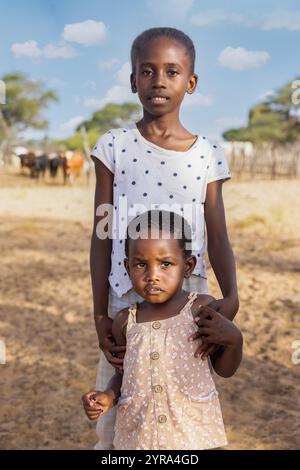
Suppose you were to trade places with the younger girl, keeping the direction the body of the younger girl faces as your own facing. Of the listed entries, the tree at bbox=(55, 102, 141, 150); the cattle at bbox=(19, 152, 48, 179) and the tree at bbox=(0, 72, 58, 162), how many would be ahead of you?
0

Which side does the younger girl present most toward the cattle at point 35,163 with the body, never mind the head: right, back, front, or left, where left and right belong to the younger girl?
back

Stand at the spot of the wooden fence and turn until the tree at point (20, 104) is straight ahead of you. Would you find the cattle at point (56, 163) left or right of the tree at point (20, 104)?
left

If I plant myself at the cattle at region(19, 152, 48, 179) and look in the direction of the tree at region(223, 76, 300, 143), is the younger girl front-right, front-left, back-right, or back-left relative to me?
back-right

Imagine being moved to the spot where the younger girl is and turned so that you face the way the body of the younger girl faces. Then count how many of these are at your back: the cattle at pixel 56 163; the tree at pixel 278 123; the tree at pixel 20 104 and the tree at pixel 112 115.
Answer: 4

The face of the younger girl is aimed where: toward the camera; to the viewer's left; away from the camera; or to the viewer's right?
toward the camera

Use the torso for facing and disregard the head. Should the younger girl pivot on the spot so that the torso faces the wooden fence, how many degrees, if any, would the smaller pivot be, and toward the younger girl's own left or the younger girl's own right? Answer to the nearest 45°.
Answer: approximately 180°

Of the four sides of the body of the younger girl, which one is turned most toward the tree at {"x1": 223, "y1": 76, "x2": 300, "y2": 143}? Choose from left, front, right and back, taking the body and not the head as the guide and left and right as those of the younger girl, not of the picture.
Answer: back

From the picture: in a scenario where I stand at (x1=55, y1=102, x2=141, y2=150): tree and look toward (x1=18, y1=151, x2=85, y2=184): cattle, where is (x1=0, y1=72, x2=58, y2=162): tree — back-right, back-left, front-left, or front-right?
front-right

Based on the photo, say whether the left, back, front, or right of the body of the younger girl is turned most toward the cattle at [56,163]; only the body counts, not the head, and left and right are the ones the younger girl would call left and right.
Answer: back

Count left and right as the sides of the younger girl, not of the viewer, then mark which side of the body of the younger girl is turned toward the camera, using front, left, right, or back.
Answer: front

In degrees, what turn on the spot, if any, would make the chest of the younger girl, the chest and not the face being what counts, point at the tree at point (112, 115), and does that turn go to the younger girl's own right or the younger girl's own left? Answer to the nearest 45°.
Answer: approximately 180°

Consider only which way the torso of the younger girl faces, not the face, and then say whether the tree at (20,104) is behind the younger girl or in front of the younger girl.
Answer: behind

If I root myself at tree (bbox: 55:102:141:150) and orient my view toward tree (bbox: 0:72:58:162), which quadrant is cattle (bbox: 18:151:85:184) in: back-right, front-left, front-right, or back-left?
front-left

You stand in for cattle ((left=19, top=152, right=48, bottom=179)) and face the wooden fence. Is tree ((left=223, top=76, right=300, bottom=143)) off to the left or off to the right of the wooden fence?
left
